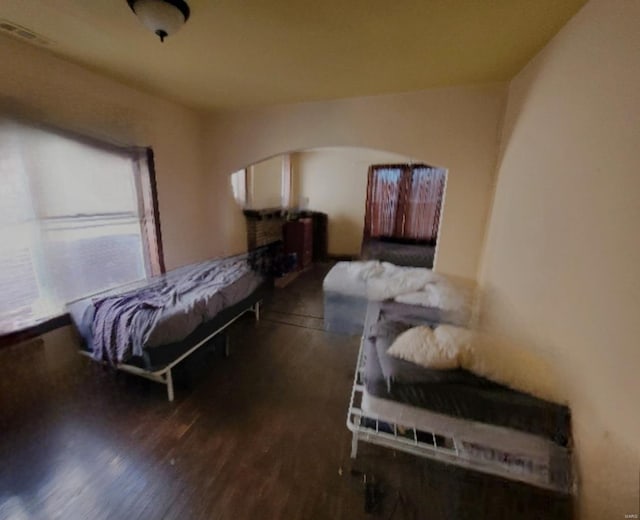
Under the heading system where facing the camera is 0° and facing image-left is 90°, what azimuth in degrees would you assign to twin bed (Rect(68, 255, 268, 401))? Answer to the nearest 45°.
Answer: approximately 45°

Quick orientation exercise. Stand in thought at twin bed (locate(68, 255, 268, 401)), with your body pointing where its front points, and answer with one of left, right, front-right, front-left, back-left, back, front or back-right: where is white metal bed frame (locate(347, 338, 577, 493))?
left

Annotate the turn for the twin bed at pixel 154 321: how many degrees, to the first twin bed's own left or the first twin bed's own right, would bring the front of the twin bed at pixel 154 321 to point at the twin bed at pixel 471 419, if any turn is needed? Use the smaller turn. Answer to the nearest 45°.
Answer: approximately 90° to the first twin bed's own left

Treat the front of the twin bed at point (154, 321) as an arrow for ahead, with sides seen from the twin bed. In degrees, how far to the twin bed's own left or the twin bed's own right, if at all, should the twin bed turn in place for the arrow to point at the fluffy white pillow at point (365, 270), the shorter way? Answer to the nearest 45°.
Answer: approximately 135° to the twin bed's own left

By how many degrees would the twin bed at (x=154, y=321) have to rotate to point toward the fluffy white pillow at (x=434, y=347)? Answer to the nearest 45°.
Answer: approximately 90° to its left

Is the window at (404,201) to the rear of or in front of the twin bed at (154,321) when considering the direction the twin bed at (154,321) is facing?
to the rear

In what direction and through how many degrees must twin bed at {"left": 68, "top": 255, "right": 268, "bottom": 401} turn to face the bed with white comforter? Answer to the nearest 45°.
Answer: approximately 135° to its left

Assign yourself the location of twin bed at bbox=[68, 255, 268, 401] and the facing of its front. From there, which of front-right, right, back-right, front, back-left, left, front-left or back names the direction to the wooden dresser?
back
